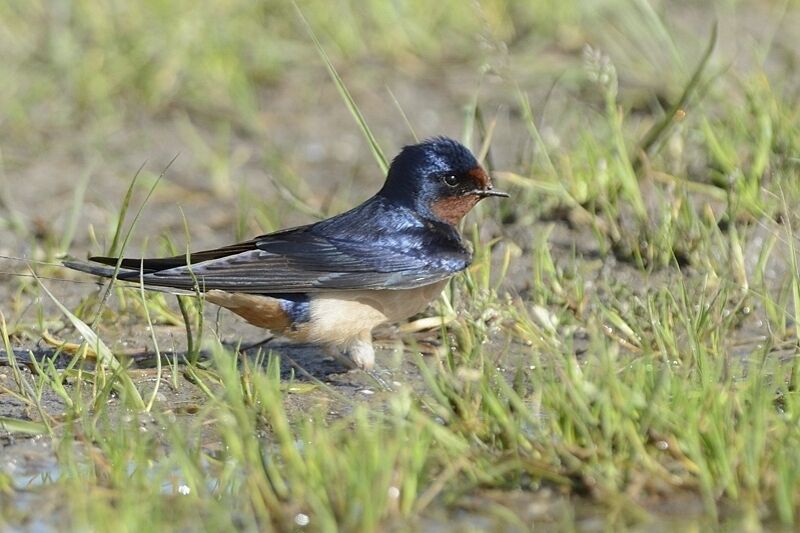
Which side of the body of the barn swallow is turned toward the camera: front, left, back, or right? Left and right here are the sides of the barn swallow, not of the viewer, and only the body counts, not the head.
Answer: right
